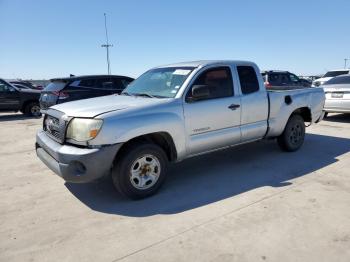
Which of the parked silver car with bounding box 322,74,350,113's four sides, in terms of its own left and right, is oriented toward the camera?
back

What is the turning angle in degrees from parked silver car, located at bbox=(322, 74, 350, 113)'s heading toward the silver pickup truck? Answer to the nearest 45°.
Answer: approximately 180°

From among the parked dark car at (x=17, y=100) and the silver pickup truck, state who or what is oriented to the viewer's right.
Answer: the parked dark car

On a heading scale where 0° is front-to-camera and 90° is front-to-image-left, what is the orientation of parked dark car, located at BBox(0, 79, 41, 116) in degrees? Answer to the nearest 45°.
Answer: approximately 270°

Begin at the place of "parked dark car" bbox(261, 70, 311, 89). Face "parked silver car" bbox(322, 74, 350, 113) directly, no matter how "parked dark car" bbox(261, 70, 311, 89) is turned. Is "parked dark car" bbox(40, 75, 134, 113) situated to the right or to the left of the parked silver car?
right

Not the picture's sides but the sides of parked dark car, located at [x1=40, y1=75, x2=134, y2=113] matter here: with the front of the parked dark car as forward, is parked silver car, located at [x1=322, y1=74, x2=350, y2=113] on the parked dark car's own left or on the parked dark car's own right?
on the parked dark car's own right

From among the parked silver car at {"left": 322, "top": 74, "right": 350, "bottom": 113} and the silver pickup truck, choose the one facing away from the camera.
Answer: the parked silver car

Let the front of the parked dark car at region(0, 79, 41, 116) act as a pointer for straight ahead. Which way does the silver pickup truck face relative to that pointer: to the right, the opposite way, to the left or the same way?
the opposite way

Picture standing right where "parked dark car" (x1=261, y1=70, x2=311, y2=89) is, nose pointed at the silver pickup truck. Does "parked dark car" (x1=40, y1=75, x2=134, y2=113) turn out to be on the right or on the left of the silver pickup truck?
right

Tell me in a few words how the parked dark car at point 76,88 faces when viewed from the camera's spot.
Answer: facing away from the viewer and to the right of the viewer

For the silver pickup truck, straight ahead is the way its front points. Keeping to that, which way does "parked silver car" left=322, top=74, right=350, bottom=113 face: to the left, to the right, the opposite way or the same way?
the opposite way
